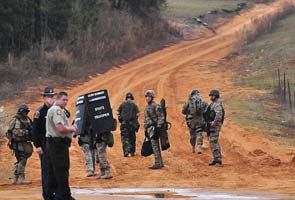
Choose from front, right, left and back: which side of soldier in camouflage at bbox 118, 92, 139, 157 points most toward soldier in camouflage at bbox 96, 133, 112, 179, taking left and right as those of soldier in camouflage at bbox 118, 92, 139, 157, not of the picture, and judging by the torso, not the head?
back

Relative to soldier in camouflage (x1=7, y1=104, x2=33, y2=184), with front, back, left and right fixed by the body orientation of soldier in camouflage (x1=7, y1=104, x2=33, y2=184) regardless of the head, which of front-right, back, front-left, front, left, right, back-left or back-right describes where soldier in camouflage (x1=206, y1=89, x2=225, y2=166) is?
front-left

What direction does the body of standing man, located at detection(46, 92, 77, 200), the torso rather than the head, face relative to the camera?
to the viewer's right

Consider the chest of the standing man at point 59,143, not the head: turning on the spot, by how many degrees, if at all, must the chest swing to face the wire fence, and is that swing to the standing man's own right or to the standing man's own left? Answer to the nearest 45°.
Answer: approximately 45° to the standing man's own left

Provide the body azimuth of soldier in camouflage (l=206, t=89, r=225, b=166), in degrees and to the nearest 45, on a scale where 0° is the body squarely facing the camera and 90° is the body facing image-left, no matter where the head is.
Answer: approximately 90°

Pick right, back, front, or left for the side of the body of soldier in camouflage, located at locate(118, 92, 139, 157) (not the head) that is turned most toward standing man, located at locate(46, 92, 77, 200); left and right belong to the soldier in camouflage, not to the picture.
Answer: back

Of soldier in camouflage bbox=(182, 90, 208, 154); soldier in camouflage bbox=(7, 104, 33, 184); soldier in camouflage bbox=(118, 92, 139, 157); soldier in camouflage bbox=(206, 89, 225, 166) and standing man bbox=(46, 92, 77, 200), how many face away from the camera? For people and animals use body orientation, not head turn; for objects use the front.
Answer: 2

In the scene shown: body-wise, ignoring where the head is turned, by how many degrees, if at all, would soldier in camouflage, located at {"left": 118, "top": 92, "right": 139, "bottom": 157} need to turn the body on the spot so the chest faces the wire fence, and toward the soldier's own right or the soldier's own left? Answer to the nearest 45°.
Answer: approximately 45° to the soldier's own right

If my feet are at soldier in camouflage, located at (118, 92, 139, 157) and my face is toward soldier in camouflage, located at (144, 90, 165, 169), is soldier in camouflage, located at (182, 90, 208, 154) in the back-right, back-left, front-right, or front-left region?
front-left

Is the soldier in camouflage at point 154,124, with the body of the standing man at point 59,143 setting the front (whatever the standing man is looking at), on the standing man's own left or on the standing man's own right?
on the standing man's own left

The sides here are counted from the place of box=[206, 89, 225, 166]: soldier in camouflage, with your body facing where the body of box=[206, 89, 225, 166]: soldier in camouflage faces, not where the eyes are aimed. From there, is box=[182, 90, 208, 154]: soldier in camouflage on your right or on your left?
on your right

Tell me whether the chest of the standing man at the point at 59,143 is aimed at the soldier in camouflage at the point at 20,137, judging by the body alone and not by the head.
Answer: no

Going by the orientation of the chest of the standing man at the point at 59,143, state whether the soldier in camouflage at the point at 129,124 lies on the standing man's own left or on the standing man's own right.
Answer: on the standing man's own left

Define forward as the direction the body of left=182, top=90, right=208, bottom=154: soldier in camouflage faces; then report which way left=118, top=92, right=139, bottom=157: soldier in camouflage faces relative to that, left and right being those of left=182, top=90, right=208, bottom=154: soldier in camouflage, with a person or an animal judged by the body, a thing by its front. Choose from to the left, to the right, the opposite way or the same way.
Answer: the same way
